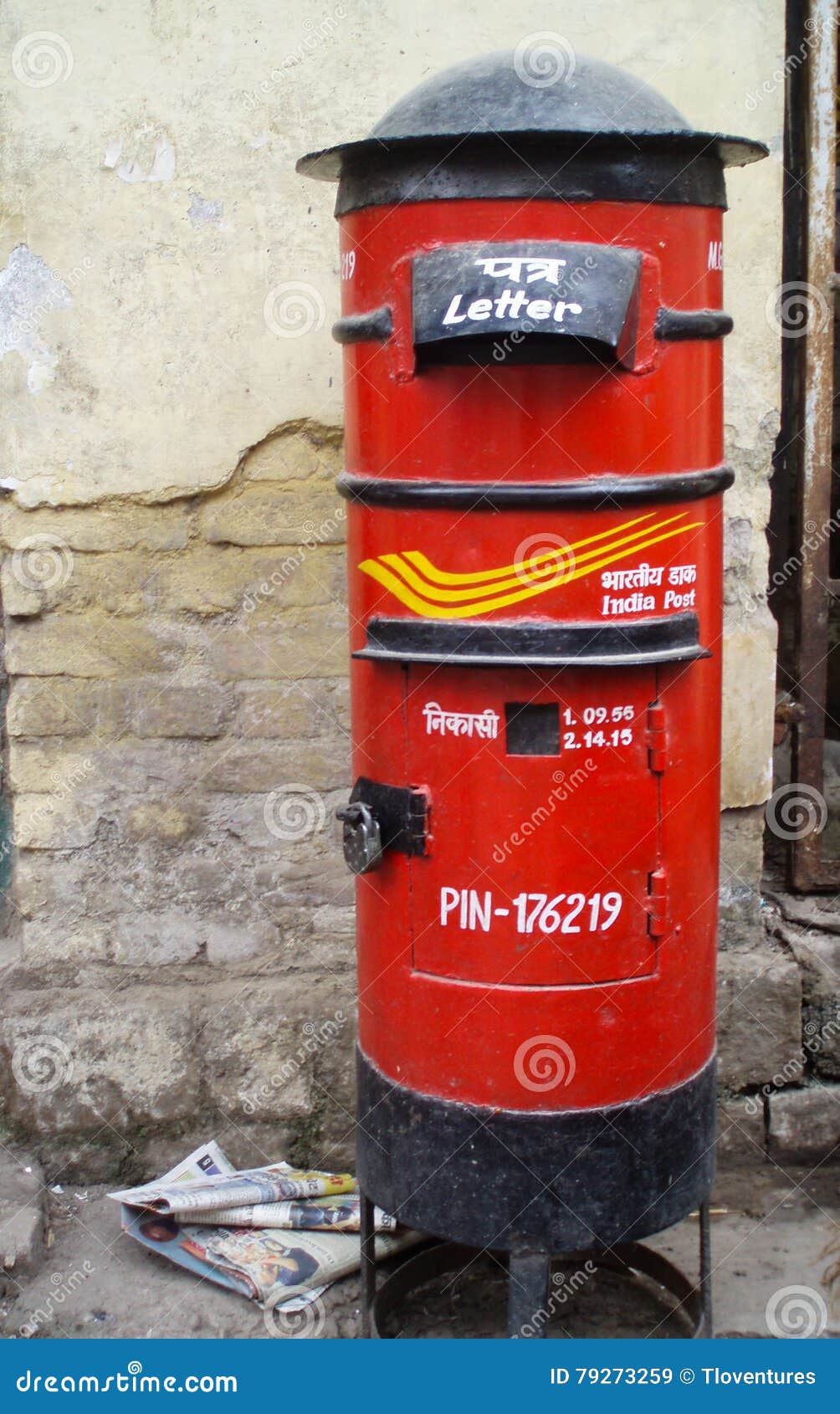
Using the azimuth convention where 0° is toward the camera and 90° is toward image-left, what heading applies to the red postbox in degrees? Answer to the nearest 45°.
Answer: approximately 0°

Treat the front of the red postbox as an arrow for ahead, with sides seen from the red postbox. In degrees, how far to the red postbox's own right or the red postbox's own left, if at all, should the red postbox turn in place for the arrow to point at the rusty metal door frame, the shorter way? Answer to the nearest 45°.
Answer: approximately 135° to the red postbox's own left
